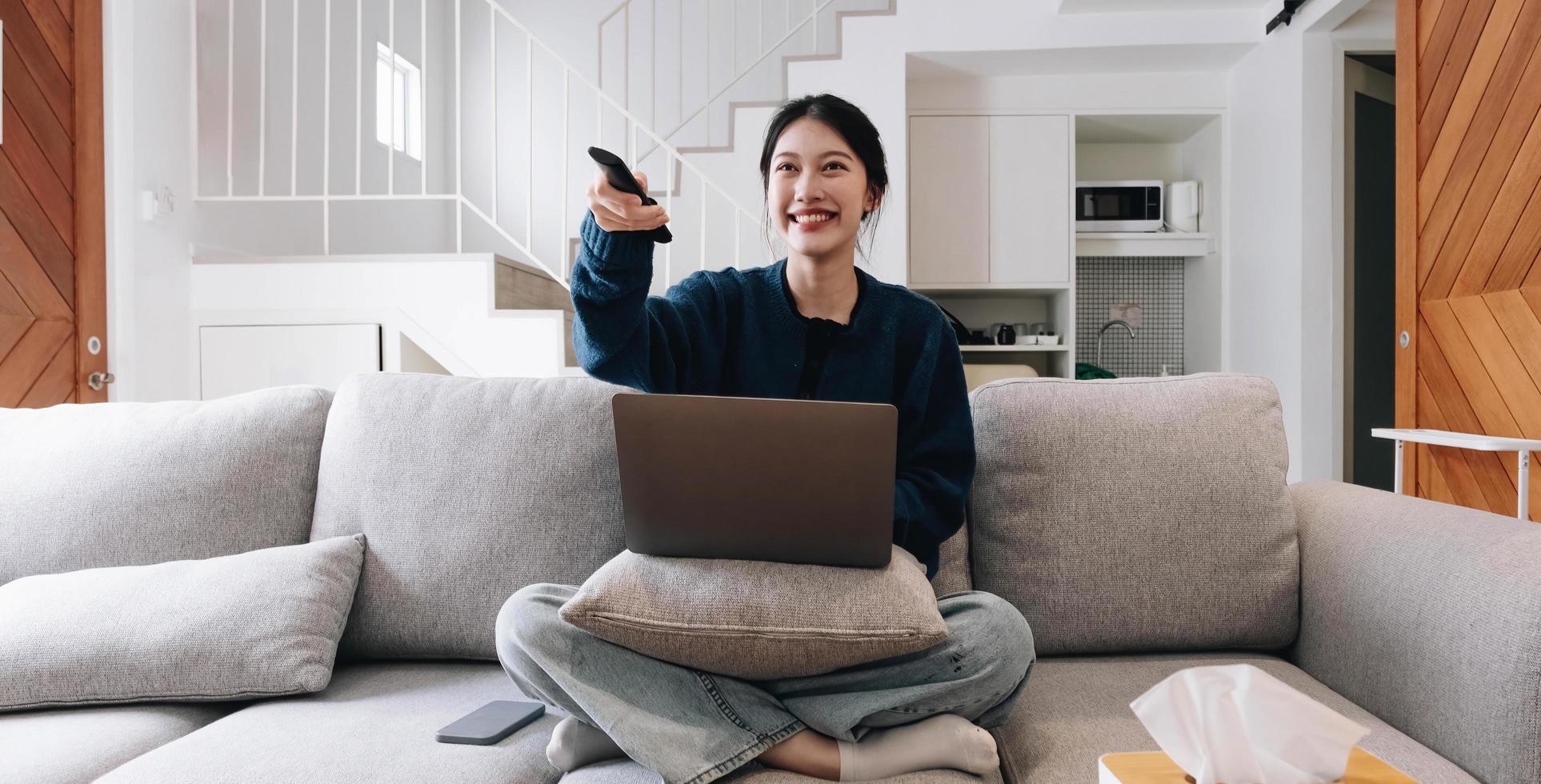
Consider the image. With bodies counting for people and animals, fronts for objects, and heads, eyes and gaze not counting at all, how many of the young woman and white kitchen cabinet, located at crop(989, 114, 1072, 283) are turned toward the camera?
2

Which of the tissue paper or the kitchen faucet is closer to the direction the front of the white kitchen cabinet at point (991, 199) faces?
the tissue paper

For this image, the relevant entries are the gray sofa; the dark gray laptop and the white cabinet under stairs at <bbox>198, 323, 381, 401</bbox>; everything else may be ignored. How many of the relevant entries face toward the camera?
2

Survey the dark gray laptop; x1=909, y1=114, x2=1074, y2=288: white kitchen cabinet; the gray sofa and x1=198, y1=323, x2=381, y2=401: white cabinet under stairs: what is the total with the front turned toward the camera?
3

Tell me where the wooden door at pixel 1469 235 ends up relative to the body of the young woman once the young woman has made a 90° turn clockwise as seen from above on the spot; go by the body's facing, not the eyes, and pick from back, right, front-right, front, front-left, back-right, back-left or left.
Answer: back-right

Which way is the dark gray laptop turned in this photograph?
away from the camera

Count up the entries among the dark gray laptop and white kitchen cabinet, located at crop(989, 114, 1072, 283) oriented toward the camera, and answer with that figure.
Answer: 1

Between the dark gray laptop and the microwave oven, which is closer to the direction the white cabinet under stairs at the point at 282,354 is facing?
the dark gray laptop

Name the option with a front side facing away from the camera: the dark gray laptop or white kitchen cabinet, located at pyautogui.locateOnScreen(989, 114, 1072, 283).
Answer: the dark gray laptop
